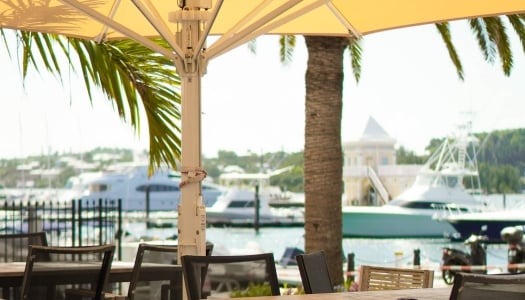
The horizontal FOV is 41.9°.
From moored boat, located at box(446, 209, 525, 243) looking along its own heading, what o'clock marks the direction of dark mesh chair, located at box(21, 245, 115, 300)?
The dark mesh chair is roughly at 9 o'clock from the moored boat.

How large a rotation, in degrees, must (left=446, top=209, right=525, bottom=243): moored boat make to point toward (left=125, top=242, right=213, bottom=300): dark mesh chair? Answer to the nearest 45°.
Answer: approximately 90° to its left

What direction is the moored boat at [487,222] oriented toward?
to the viewer's left

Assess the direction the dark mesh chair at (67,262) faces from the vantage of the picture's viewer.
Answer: facing away from the viewer

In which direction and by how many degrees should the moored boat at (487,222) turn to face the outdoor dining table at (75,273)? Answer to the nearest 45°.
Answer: approximately 90° to its left

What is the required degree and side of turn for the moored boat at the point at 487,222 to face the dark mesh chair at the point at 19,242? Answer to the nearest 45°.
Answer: approximately 90° to its left

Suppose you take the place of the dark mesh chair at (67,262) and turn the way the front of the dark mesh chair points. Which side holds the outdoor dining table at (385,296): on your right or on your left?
on your right
